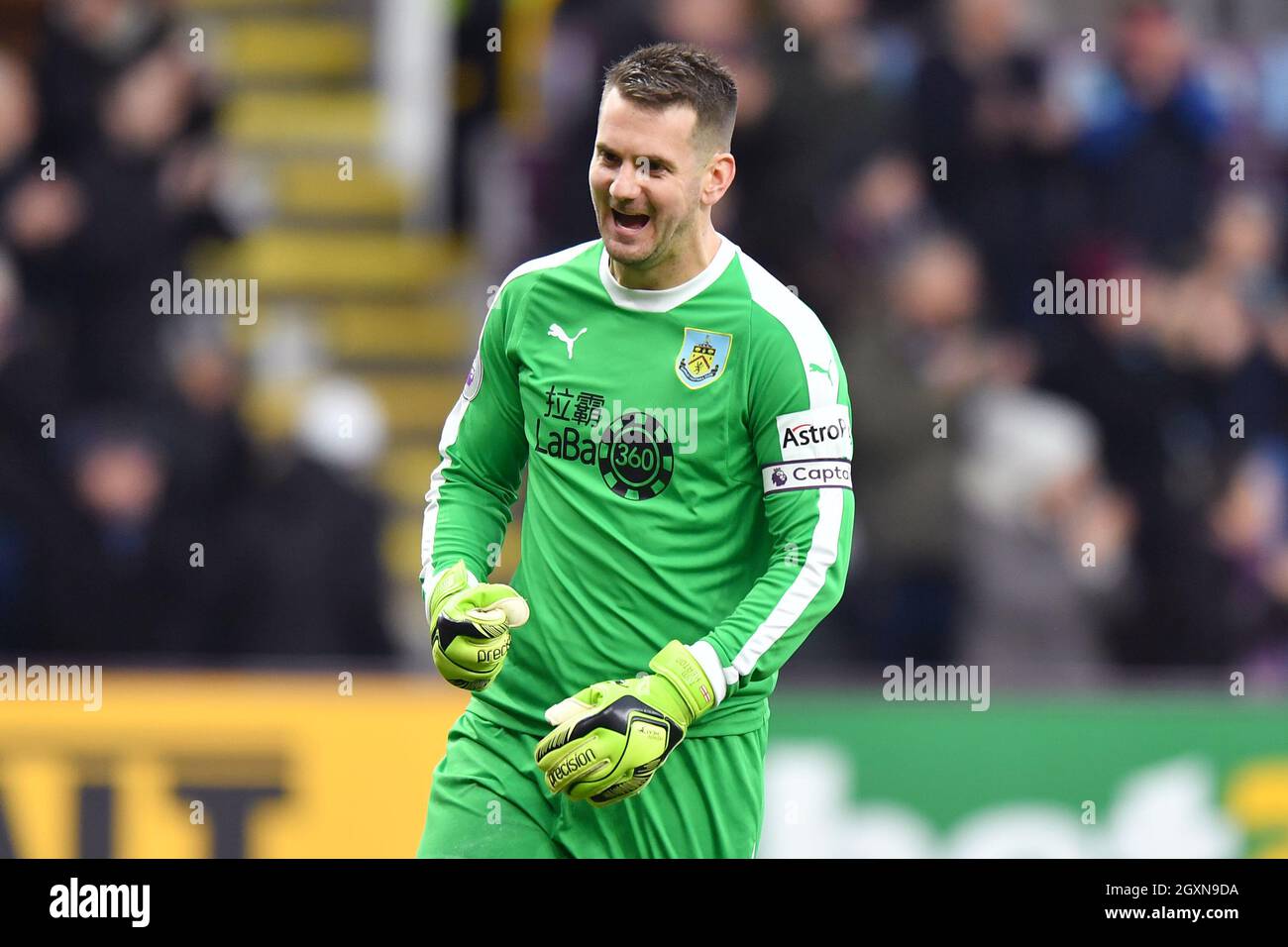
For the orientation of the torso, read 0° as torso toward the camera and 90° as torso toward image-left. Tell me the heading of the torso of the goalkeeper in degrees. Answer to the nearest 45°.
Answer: approximately 45°

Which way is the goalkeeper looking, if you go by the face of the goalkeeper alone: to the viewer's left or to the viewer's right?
to the viewer's left
